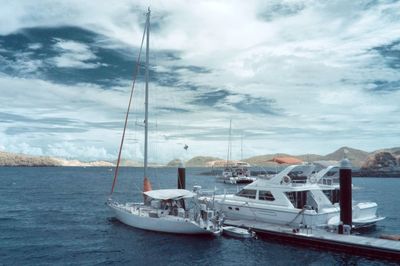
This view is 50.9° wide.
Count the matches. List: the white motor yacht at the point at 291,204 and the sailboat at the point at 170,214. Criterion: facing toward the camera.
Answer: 0

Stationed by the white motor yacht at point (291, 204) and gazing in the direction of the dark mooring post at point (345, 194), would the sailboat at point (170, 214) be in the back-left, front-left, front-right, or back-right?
back-right

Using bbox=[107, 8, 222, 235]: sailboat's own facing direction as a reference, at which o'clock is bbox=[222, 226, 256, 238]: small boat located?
The small boat is roughly at 5 o'clock from the sailboat.

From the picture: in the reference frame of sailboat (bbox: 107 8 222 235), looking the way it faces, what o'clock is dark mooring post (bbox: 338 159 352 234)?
The dark mooring post is roughly at 5 o'clock from the sailboat.

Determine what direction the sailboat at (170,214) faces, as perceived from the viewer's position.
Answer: facing away from the viewer and to the left of the viewer
